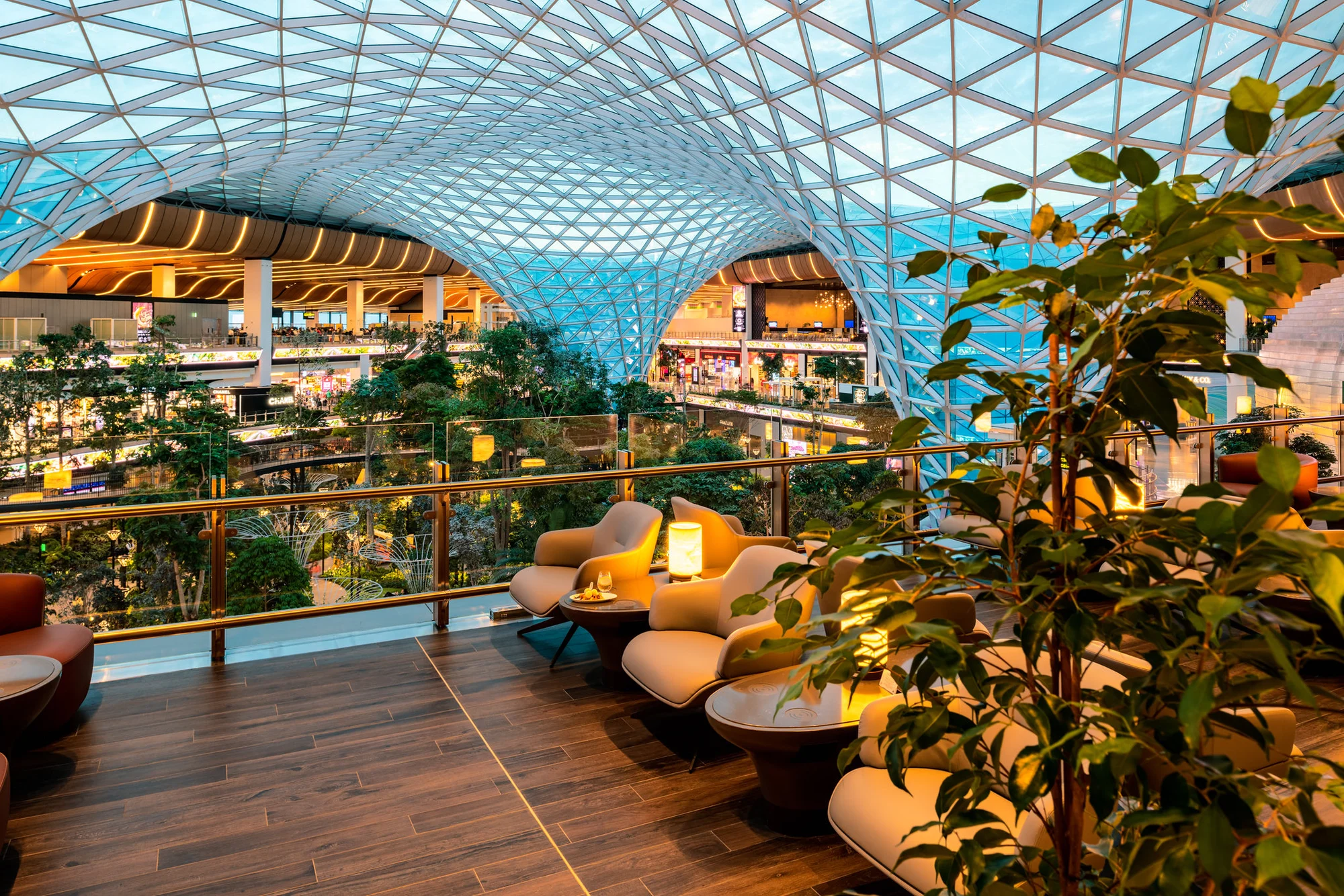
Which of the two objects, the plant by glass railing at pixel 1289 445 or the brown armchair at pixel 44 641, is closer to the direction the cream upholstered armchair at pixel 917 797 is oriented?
the brown armchair

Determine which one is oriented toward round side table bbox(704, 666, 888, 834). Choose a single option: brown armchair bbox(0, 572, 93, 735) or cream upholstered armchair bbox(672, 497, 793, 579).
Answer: the brown armchair

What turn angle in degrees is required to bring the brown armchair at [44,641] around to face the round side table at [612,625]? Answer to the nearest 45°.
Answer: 0° — it already faces it

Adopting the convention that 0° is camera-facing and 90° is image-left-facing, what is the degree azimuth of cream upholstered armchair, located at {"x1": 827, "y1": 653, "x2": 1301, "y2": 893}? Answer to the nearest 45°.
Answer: approximately 45°

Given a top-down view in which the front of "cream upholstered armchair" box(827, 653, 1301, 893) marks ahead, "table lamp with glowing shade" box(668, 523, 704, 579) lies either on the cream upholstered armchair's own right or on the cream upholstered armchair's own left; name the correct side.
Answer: on the cream upholstered armchair's own right

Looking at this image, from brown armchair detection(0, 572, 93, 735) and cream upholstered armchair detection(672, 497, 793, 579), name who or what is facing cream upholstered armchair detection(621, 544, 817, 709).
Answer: the brown armchair

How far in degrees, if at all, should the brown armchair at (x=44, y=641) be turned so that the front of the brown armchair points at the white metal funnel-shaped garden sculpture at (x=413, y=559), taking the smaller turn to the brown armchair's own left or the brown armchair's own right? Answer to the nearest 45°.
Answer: approximately 45° to the brown armchair's own left

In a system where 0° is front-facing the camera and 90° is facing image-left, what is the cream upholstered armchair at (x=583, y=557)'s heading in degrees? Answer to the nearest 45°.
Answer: approximately 45°

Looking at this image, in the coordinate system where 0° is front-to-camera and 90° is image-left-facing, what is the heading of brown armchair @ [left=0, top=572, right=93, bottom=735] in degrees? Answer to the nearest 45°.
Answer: approximately 315°
